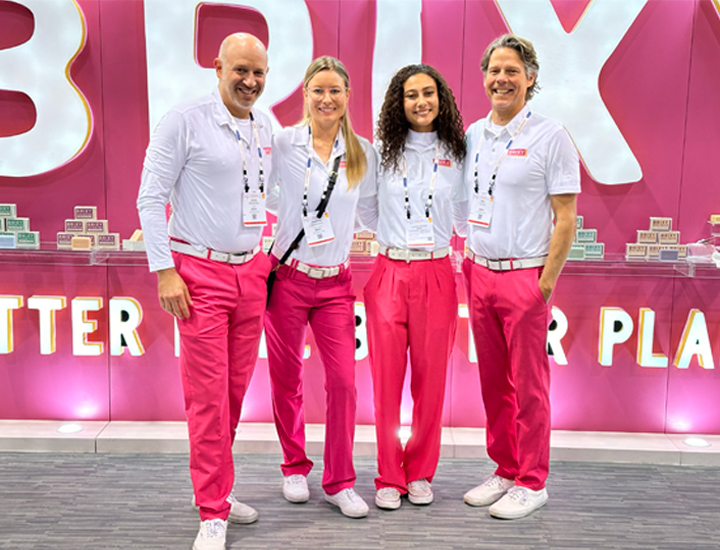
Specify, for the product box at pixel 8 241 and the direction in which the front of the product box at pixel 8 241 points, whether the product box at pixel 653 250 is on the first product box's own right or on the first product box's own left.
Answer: on the first product box's own left

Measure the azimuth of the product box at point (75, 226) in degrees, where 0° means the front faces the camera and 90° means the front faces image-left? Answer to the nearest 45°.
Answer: approximately 0°

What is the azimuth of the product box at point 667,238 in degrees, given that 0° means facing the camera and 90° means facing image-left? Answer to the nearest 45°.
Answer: approximately 0°

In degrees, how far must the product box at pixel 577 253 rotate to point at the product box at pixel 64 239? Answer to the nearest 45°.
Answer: approximately 90° to its right

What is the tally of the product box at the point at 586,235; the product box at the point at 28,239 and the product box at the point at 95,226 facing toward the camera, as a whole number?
3
